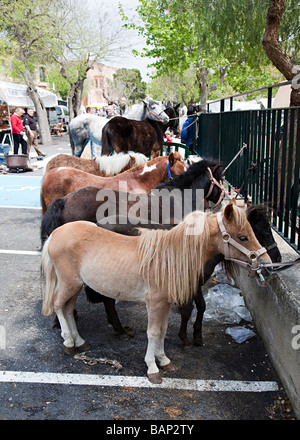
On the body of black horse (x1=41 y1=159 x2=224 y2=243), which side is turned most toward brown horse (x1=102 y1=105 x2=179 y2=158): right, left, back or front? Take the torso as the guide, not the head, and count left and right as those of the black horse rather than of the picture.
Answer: left

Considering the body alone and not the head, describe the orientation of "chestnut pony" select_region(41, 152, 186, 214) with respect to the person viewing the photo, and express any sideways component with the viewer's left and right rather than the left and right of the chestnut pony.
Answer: facing to the right of the viewer

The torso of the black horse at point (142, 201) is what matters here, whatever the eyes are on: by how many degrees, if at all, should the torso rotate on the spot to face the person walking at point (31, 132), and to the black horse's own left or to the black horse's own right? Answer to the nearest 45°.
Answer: approximately 90° to the black horse's own left

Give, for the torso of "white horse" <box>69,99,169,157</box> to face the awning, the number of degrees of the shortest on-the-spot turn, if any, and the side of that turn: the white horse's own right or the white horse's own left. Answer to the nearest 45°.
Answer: approximately 90° to the white horse's own left

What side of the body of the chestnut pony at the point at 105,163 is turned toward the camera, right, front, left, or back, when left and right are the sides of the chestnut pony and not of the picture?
right

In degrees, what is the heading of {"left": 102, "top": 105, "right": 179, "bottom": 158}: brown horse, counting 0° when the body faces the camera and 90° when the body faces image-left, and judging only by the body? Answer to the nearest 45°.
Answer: approximately 270°

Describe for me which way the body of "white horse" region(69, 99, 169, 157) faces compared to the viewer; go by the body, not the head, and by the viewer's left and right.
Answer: facing to the right of the viewer

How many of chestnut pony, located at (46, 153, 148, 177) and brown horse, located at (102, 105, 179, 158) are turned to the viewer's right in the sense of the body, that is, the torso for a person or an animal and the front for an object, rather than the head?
2

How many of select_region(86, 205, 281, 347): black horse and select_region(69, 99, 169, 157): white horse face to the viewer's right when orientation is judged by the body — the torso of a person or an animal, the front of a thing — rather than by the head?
2

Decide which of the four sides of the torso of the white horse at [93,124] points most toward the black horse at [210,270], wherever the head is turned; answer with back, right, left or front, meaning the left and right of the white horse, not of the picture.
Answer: right

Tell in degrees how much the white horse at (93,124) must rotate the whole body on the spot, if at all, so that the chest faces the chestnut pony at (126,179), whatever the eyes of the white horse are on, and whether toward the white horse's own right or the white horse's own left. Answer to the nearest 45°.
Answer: approximately 90° to the white horse's own right

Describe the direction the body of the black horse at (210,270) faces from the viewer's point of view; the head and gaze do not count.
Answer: to the viewer's right
